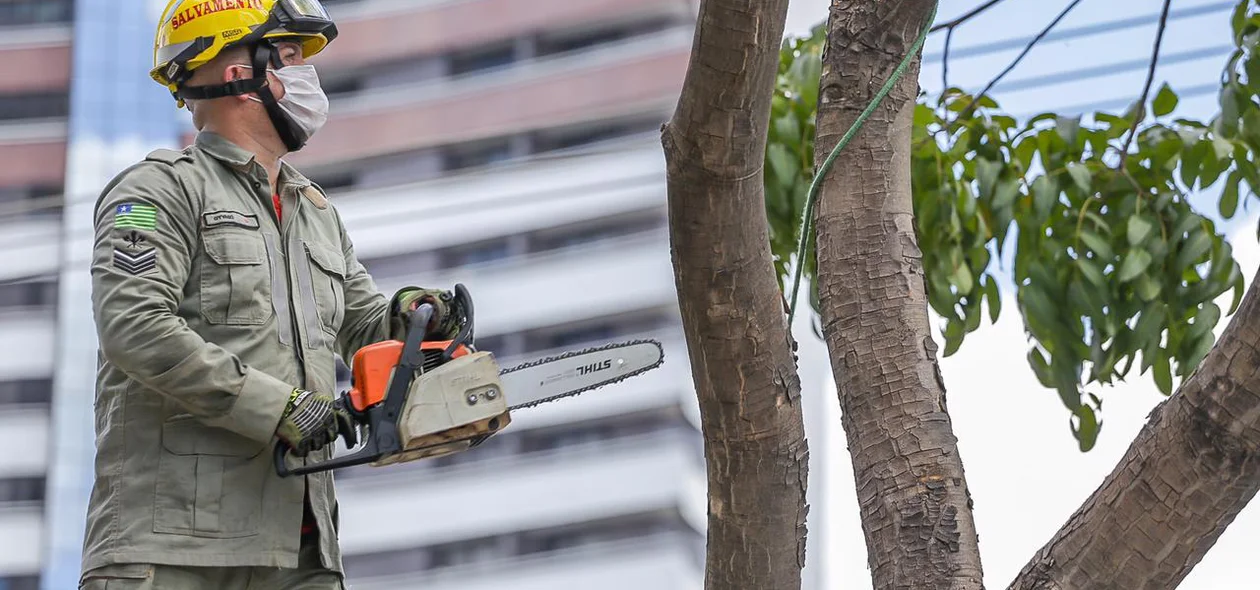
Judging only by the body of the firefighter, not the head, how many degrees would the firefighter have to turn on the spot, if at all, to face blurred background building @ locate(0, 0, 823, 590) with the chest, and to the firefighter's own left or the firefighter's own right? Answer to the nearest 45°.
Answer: approximately 135° to the firefighter's own left

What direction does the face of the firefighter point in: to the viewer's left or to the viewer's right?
to the viewer's right

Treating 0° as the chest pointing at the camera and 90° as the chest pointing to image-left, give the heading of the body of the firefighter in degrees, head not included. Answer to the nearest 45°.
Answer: approximately 315°

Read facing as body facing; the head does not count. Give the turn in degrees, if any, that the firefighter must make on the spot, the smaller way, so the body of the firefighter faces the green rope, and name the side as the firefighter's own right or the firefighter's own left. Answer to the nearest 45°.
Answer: approximately 45° to the firefighter's own left

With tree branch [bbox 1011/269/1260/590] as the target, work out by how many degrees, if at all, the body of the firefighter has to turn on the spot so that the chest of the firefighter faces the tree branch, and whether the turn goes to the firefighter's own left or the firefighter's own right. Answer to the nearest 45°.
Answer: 0° — they already face it

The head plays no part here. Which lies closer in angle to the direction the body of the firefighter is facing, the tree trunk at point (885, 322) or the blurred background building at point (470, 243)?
the tree trunk
